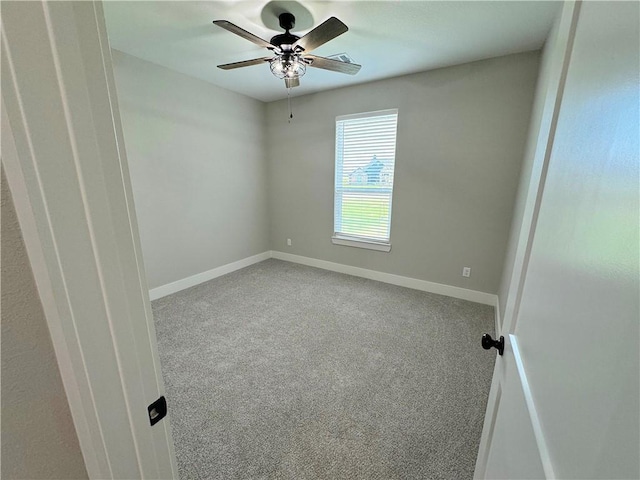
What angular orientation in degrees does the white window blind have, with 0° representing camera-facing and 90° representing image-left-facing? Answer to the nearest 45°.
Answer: approximately 45°

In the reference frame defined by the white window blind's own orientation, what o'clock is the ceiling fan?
The ceiling fan is roughly at 11 o'clock from the white window blind.

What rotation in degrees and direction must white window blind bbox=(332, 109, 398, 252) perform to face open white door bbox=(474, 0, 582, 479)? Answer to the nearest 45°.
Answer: approximately 45° to its left

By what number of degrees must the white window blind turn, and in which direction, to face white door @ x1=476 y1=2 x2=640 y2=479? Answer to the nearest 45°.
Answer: approximately 45° to its left
